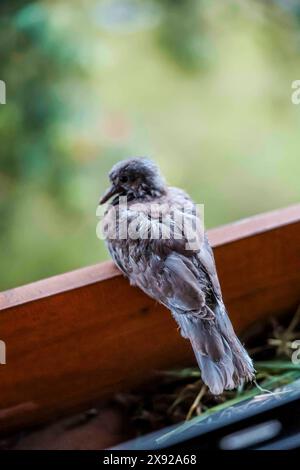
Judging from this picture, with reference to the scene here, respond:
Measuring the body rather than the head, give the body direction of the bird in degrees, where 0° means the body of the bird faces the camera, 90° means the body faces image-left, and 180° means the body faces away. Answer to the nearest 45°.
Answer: approximately 135°
